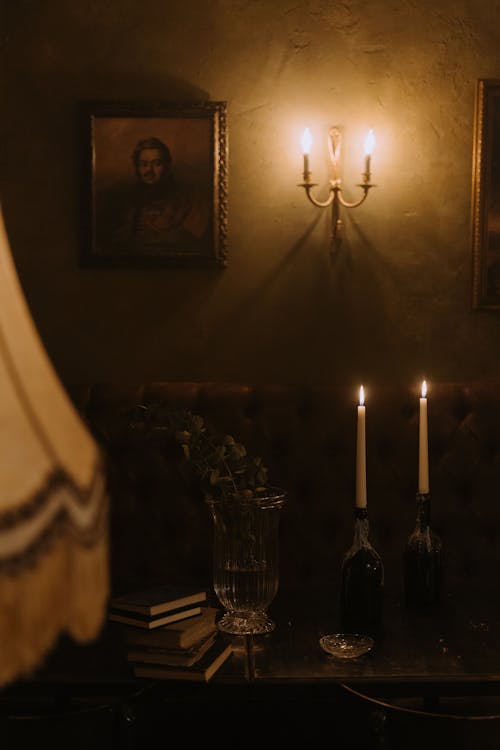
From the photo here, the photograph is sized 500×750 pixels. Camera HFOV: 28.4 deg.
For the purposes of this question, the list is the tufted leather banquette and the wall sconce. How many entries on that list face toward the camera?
2

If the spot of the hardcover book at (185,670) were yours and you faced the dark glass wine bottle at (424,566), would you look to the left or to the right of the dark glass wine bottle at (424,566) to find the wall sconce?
left

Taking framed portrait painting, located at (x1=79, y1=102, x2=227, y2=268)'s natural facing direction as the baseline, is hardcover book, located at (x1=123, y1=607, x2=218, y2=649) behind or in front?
in front

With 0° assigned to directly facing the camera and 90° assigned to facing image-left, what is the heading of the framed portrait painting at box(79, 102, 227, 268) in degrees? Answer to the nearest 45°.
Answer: approximately 0°

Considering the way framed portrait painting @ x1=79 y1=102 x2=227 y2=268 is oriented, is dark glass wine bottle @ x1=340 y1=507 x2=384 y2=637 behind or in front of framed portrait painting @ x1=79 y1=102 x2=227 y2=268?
in front

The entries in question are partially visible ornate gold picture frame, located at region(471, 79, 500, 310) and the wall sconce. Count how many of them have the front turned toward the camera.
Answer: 2

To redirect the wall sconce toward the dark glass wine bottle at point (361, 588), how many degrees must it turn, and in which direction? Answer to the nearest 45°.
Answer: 0° — it already faces it

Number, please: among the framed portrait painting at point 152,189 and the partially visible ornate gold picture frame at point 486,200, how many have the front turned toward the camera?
2

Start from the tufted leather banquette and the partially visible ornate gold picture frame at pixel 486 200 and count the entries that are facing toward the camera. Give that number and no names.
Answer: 2
